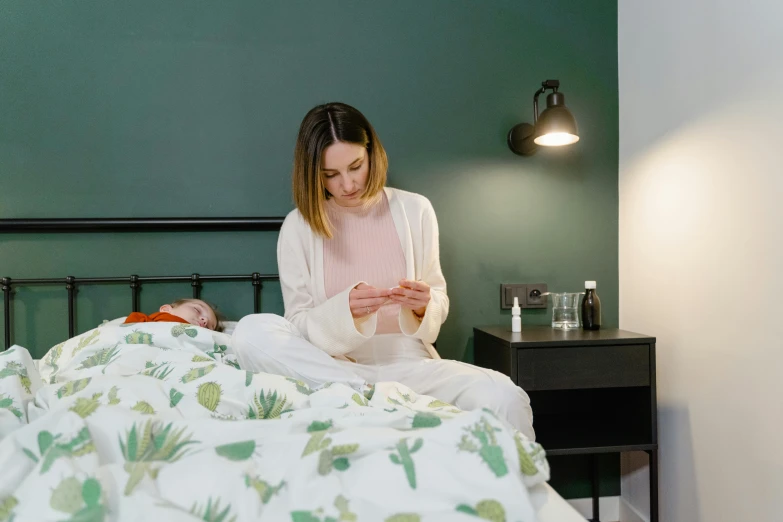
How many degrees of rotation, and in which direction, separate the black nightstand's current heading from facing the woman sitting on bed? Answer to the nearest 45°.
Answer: approximately 90° to its right

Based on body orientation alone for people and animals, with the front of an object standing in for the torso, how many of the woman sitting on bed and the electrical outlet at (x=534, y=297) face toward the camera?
2

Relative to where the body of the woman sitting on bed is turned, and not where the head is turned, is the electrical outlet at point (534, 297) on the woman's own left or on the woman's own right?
on the woman's own left

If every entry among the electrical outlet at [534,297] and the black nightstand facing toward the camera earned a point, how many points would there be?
2

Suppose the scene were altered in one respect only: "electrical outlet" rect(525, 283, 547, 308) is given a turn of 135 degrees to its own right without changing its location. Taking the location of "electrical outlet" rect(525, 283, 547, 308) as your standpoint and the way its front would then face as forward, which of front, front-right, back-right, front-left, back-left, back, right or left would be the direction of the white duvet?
back-left

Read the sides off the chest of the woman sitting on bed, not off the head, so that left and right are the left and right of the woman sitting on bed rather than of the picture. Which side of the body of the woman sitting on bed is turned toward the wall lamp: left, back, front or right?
left

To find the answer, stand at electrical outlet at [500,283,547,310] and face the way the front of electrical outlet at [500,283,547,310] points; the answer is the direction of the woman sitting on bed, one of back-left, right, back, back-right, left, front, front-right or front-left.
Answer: front-right

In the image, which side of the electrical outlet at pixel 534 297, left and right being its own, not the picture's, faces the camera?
front

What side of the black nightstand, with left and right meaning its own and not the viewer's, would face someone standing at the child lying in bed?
right

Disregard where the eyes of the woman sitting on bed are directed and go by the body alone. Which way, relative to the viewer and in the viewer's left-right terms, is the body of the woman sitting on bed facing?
facing the viewer
